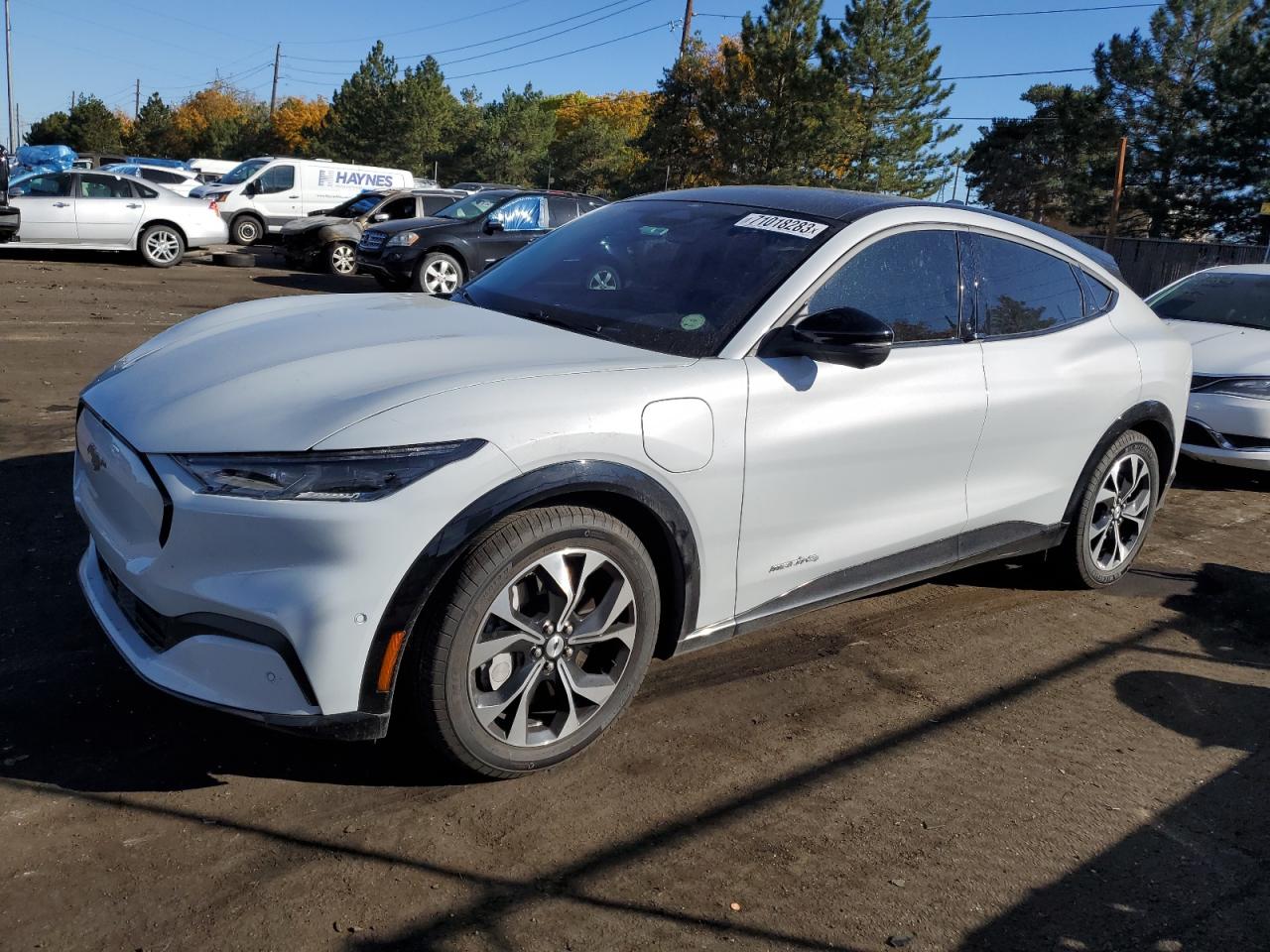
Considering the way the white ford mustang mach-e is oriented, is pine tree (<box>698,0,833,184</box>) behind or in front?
behind

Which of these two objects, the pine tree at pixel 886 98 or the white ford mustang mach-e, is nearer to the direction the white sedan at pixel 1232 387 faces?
the white ford mustang mach-e

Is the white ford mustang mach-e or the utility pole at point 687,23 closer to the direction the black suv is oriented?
the white ford mustang mach-e

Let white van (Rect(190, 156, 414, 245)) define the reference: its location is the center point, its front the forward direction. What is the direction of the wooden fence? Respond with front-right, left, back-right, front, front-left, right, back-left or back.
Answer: back-left

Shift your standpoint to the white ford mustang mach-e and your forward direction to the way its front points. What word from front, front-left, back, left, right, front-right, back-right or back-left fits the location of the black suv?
back-right
